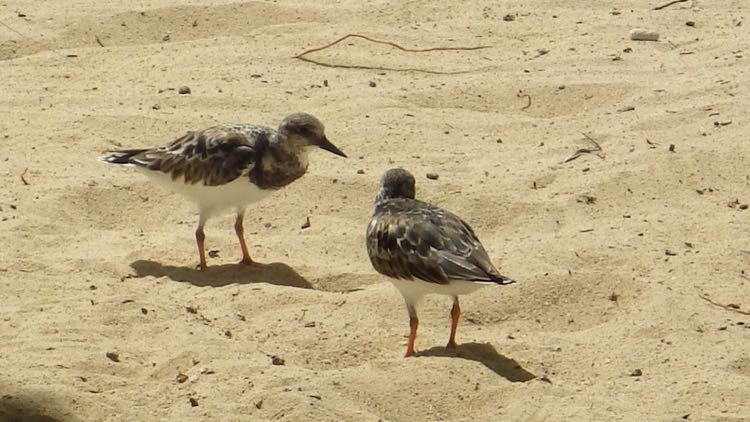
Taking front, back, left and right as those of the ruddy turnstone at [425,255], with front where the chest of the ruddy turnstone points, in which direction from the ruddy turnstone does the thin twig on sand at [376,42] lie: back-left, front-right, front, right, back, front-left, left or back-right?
front-right

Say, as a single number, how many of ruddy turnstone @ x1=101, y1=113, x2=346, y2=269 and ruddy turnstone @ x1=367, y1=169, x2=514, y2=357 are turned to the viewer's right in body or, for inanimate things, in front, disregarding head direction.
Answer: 1

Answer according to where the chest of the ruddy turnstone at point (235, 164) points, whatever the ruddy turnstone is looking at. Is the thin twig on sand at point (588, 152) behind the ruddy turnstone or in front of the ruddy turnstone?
in front

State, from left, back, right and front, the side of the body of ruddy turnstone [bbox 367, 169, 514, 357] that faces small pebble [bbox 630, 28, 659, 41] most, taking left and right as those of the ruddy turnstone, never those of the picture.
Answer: right

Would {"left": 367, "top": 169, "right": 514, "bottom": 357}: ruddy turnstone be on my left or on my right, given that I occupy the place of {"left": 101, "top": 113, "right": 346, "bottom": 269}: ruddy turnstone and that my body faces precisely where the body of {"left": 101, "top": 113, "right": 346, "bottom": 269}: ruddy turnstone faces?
on my right

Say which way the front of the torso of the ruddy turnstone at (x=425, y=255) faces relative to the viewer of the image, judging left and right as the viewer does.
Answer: facing away from the viewer and to the left of the viewer

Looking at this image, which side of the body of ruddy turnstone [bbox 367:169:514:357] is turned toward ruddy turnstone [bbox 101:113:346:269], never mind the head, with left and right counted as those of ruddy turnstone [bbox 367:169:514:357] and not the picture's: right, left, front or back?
front

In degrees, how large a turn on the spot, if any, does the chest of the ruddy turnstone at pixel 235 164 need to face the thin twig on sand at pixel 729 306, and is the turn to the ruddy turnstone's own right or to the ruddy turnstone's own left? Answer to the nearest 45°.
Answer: approximately 45° to the ruddy turnstone's own right

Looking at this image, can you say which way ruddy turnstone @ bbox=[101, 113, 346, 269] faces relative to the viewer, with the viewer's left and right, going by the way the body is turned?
facing to the right of the viewer

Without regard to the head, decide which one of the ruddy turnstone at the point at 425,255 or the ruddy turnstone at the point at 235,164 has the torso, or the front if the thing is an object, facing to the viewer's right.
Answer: the ruddy turnstone at the point at 235,164
